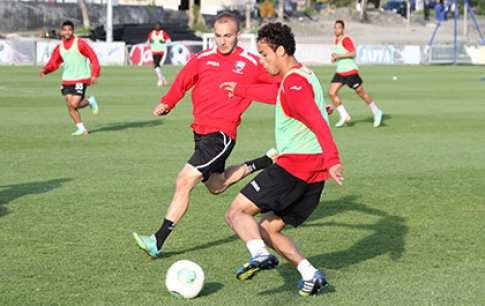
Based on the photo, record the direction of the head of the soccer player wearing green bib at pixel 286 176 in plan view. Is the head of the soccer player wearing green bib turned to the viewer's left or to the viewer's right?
to the viewer's left

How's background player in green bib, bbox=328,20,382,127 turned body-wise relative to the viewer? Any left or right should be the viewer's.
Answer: facing the viewer and to the left of the viewer

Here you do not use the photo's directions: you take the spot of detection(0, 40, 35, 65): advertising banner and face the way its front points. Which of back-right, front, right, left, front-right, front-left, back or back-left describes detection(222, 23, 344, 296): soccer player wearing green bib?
front

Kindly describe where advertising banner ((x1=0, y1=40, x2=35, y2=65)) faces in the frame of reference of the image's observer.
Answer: facing the viewer

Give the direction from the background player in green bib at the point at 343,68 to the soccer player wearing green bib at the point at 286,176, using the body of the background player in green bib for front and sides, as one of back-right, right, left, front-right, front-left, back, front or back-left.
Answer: front-left

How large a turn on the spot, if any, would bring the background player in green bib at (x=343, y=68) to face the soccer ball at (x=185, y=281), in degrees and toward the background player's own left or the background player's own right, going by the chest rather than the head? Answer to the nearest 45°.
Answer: approximately 45° to the background player's own left

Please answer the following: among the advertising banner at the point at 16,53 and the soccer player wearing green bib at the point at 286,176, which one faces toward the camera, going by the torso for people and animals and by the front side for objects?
the advertising banner

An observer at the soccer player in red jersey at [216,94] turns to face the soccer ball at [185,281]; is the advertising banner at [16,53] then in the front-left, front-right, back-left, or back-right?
back-right

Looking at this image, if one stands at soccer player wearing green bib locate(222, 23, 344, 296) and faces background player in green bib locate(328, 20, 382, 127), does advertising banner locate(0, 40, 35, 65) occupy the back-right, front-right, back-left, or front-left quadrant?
front-left

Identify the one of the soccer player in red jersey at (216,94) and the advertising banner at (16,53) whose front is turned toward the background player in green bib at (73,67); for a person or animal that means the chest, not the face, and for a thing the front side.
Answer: the advertising banner

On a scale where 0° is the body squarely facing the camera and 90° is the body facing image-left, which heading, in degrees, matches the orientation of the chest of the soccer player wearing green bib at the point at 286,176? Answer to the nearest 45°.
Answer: approximately 90°

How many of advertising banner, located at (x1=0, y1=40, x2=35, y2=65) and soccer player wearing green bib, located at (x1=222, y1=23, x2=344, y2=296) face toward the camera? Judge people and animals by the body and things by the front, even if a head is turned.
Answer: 1

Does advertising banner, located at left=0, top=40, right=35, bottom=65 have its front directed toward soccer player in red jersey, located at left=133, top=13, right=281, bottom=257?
yes
